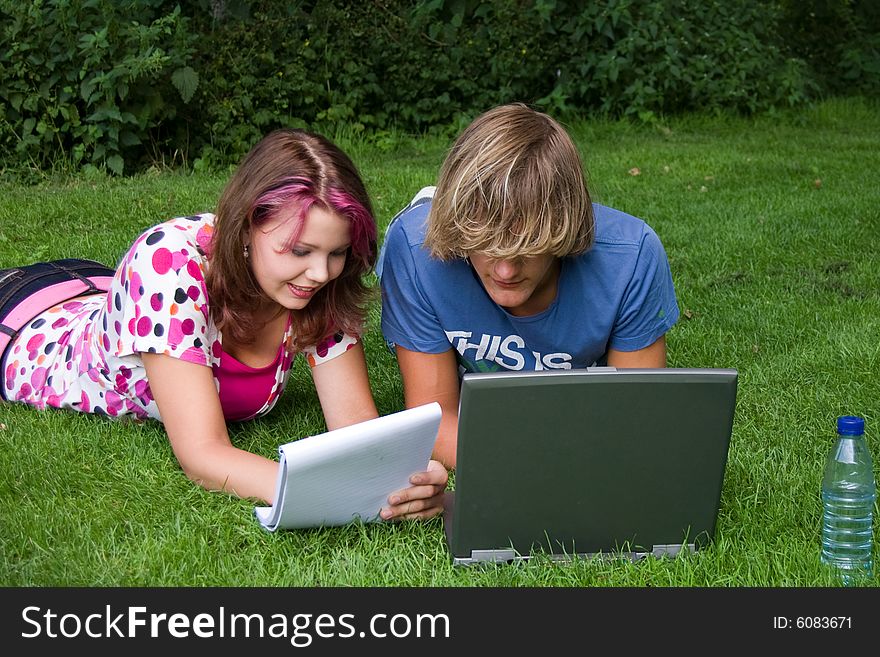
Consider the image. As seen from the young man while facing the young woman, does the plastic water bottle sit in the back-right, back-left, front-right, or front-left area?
back-left

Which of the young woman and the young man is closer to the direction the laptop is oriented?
the young man

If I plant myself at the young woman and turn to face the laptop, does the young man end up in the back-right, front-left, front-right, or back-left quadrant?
front-left

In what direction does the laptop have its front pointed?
away from the camera

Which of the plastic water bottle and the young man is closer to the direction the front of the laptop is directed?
the young man

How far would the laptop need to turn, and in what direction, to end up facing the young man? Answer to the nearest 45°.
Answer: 0° — it already faces them

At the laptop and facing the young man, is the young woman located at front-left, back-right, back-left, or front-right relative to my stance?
front-left

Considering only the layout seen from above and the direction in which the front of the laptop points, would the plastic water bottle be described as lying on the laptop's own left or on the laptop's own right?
on the laptop's own right

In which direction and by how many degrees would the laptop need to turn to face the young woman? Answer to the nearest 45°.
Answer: approximately 45° to its left

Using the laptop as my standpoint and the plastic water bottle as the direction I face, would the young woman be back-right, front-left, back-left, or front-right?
back-left
